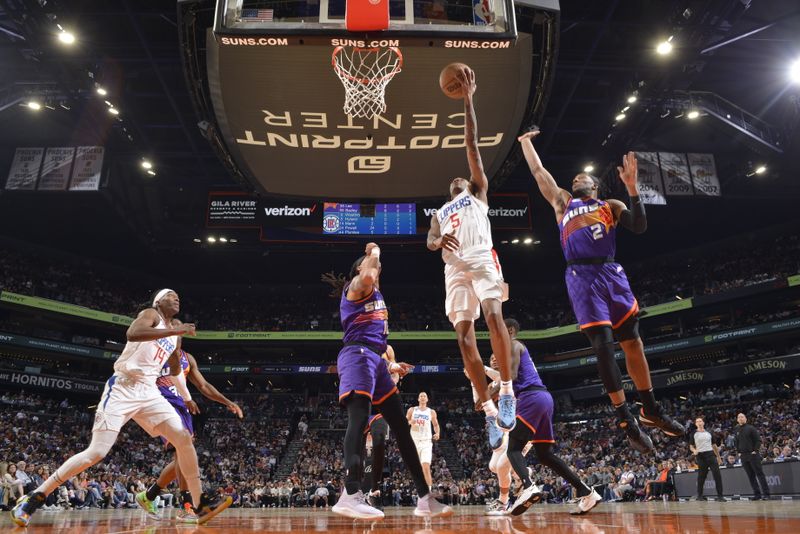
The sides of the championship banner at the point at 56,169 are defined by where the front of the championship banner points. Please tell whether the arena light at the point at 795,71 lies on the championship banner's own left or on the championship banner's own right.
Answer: on the championship banner's own left

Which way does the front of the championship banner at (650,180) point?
toward the camera

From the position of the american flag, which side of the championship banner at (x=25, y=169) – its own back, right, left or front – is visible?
front

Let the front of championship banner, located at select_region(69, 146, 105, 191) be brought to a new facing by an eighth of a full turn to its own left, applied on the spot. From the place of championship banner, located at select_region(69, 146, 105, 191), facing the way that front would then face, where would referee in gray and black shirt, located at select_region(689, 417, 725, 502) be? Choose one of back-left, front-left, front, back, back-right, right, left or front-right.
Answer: front

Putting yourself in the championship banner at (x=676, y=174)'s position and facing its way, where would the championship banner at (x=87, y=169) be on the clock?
the championship banner at (x=87, y=169) is roughly at 2 o'clock from the championship banner at (x=676, y=174).

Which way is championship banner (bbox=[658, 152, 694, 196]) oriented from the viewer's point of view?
toward the camera

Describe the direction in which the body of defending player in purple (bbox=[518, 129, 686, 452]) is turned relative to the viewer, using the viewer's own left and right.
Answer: facing the viewer

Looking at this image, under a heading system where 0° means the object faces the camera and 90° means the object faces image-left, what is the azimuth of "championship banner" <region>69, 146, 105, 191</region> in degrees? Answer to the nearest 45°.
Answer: approximately 0°

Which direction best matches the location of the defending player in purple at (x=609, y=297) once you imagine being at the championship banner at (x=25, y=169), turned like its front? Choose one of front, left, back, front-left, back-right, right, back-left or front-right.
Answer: front

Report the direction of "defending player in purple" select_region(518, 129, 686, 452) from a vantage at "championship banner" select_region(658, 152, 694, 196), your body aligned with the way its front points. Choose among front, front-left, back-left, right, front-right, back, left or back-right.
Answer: front
